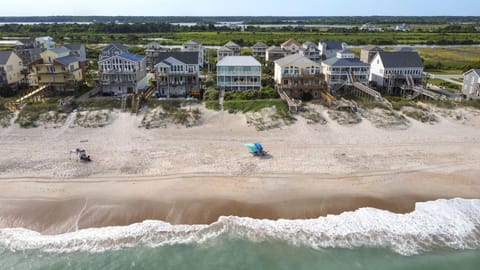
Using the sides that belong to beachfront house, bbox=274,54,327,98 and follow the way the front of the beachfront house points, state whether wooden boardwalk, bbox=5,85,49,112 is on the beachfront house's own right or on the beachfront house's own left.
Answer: on the beachfront house's own right

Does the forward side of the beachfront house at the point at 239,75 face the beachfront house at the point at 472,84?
no

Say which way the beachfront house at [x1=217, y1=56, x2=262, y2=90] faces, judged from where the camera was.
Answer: facing the viewer

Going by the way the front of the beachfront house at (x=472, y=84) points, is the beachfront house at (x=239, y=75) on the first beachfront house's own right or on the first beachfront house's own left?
on the first beachfront house's own right

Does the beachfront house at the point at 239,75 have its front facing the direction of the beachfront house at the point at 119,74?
no

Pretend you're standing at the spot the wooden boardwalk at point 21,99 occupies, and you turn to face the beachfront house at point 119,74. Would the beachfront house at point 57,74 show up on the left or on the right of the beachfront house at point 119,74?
left

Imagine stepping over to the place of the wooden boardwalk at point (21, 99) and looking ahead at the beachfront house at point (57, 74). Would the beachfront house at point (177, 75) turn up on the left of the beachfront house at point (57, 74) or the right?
right

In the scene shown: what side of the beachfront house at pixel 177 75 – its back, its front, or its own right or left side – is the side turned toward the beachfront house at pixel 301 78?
left

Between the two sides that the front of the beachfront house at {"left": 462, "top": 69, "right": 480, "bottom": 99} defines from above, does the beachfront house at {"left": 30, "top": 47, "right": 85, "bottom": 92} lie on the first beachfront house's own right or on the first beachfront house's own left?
on the first beachfront house's own right

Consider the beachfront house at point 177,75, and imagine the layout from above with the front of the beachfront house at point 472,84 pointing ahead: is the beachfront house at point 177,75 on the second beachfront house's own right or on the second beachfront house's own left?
on the second beachfront house's own right

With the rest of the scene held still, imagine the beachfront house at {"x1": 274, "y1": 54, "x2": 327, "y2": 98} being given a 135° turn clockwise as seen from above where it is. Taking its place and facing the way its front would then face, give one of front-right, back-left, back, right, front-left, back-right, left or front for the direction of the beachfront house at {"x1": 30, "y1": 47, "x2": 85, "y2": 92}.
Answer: front-left

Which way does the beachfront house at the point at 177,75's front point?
toward the camera

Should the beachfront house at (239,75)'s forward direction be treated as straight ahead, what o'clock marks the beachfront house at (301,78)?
the beachfront house at (301,78) is roughly at 9 o'clock from the beachfront house at (239,75).

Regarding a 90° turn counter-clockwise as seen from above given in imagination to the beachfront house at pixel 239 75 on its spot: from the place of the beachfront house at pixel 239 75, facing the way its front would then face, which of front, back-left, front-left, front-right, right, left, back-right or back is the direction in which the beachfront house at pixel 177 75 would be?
back

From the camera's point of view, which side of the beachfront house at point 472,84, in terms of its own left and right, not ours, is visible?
front

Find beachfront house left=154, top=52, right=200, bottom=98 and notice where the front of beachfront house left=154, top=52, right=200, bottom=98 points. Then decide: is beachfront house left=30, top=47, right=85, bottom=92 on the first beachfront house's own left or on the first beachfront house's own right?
on the first beachfront house's own right

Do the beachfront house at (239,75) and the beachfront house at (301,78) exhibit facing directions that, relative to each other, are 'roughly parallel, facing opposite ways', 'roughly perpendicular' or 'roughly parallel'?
roughly parallel
